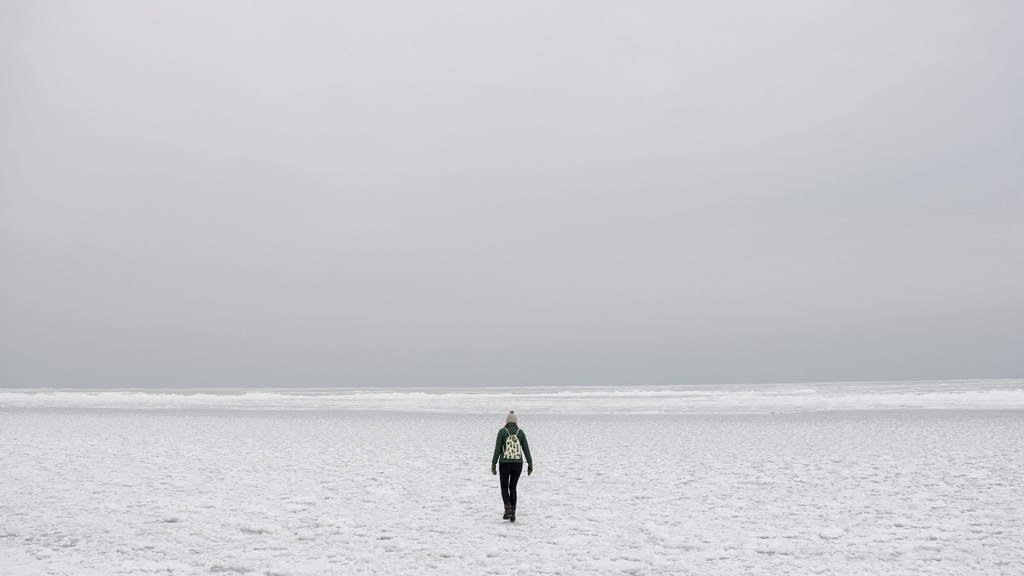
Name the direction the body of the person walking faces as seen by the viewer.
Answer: away from the camera
